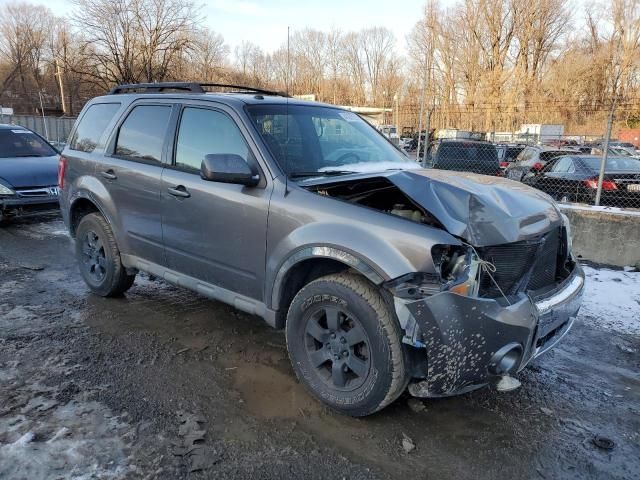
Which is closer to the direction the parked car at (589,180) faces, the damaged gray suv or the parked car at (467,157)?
the parked car

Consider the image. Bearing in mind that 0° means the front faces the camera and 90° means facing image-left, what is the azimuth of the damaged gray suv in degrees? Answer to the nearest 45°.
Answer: approximately 315°

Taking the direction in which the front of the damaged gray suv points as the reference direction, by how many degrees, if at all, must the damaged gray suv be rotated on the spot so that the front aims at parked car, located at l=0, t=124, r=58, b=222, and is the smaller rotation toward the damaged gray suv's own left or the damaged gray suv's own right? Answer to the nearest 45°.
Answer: approximately 180°

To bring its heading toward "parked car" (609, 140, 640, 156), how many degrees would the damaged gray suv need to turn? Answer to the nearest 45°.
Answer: approximately 90° to its left

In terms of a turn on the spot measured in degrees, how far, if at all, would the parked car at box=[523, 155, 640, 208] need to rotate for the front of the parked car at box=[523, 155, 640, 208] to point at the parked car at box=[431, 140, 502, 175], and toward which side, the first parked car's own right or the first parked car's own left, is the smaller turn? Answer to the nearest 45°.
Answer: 0° — it already faces it

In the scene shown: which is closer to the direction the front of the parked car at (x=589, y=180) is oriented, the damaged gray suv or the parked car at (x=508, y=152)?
the parked car

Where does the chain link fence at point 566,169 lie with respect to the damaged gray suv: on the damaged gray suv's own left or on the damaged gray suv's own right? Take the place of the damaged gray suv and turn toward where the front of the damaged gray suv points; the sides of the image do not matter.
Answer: on the damaged gray suv's own left

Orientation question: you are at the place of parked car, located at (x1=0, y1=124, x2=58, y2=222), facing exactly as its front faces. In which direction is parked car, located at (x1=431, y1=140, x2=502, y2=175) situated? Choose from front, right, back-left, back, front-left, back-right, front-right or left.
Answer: front-left

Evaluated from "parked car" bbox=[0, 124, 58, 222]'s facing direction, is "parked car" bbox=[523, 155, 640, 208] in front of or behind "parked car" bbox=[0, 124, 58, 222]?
in front

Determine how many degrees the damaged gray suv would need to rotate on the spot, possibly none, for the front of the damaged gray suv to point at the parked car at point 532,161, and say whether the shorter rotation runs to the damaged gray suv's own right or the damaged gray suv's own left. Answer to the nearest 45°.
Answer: approximately 90° to the damaged gray suv's own left

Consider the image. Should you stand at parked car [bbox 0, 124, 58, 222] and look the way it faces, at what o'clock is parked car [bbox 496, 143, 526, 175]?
parked car [bbox 496, 143, 526, 175] is roughly at 10 o'clock from parked car [bbox 0, 124, 58, 222].
